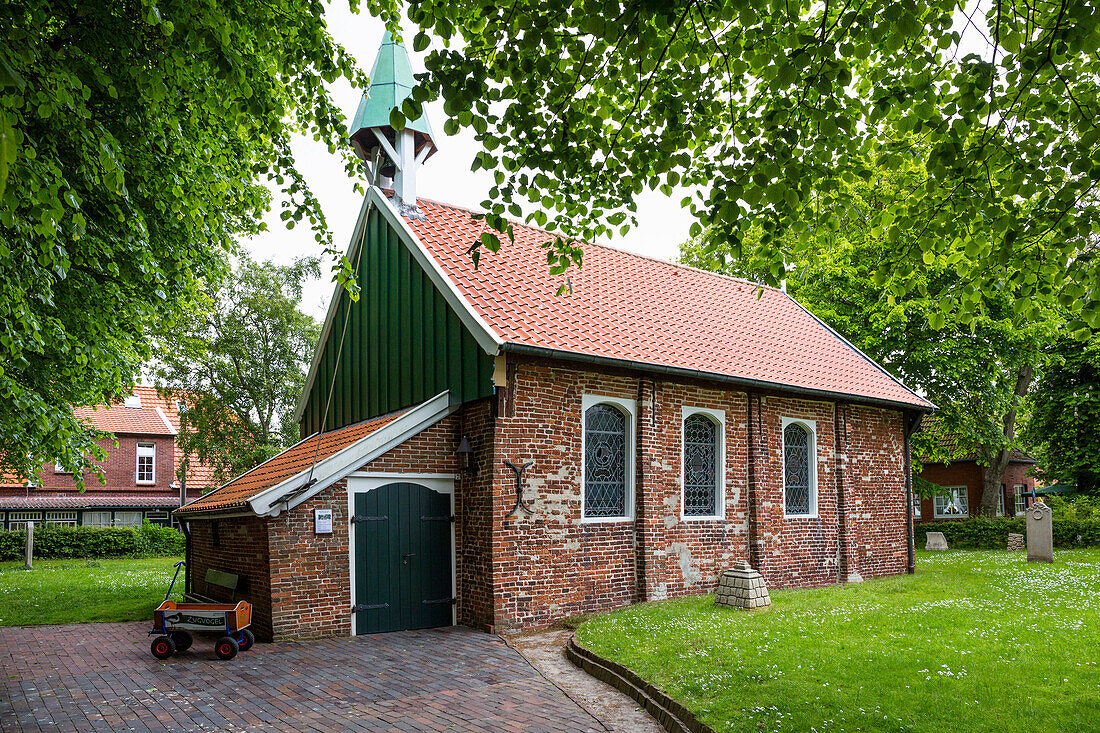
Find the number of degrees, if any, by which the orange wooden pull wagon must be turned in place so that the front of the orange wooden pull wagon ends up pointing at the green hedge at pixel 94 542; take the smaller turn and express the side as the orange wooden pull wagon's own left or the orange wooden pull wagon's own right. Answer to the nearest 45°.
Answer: approximately 90° to the orange wooden pull wagon's own right

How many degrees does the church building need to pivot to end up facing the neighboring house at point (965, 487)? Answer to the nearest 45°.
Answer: approximately 180°

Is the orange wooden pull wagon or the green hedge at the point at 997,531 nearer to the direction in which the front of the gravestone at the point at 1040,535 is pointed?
the orange wooden pull wagon

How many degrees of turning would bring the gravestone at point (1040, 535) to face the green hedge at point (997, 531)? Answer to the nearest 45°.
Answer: approximately 180°

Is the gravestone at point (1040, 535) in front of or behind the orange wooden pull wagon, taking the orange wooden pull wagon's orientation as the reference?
behind

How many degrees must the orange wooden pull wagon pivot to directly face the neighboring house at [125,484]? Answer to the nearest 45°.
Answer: approximately 90° to its right

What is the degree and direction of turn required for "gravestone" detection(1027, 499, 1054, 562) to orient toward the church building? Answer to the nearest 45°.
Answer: approximately 45° to its right

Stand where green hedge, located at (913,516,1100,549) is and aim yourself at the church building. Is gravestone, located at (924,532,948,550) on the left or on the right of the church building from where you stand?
right

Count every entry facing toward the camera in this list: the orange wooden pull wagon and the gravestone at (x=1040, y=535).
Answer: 1

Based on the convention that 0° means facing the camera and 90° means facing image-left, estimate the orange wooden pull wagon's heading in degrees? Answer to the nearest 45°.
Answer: approximately 90°

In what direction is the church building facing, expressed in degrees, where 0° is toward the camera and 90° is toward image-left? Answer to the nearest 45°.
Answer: approximately 45°

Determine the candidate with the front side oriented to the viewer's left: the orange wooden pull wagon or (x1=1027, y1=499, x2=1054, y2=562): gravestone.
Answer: the orange wooden pull wagon

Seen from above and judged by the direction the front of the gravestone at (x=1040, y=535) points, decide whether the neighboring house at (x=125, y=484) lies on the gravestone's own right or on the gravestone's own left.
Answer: on the gravestone's own right

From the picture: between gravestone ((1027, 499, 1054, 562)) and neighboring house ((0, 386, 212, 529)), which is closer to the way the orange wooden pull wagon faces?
the neighboring house

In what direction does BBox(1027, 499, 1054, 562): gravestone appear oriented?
toward the camera

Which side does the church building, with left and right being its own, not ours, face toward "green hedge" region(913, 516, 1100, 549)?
back
